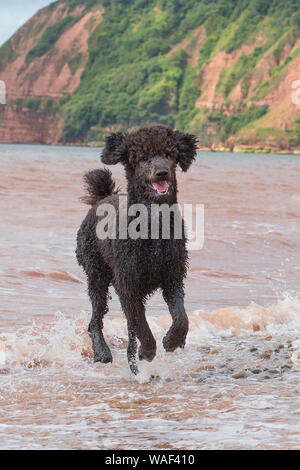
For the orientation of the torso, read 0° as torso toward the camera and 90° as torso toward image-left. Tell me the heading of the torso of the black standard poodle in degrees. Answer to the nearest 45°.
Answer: approximately 315°
